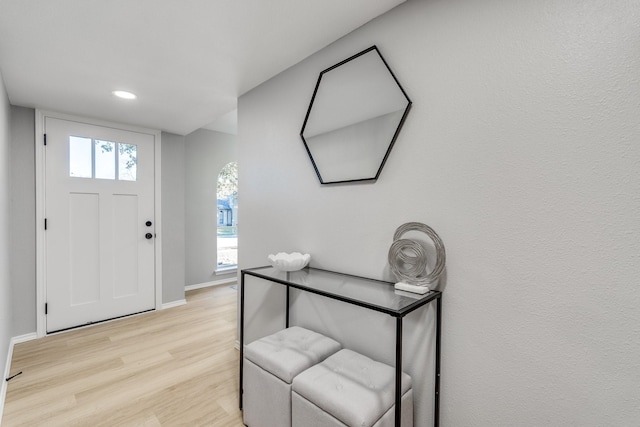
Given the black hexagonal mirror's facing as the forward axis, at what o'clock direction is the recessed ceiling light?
The recessed ceiling light is roughly at 2 o'clock from the black hexagonal mirror.

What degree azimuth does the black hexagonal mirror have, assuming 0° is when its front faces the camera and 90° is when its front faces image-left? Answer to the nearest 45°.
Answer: approximately 45°

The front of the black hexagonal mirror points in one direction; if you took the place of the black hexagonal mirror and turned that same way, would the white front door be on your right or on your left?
on your right

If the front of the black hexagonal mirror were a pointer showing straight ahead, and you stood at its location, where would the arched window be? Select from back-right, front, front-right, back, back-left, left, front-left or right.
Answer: right
